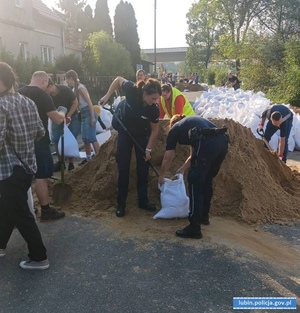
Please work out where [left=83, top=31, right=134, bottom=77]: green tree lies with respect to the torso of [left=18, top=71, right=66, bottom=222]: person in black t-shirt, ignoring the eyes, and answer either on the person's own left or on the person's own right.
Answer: on the person's own left

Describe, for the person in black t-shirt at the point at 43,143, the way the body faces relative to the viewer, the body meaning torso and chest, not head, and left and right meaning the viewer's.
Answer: facing to the right of the viewer

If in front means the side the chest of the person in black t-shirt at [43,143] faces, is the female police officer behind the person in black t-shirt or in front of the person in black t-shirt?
in front

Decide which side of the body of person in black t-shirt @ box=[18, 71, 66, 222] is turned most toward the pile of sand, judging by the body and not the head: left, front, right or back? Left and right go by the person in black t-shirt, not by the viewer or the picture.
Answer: front

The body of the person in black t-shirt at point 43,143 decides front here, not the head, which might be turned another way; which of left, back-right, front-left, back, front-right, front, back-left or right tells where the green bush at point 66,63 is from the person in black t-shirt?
left

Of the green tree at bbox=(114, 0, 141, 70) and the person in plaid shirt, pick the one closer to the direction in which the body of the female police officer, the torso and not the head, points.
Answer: the person in plaid shirt

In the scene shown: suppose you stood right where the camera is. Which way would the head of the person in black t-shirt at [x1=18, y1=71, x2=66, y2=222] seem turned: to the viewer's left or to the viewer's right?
to the viewer's right
